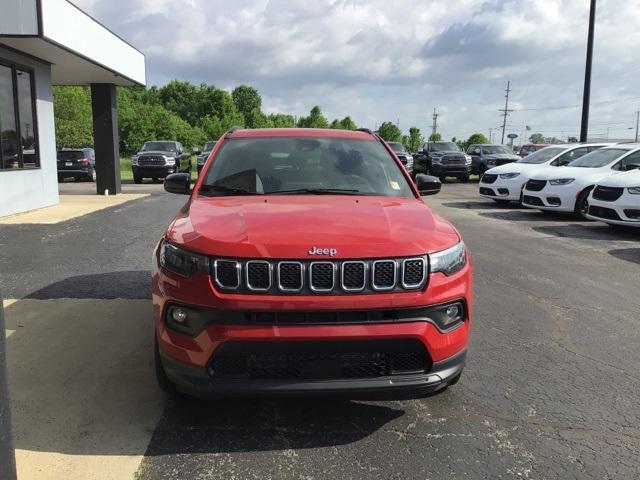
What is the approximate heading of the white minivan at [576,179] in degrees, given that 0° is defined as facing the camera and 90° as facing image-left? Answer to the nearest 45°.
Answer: approximately 45°

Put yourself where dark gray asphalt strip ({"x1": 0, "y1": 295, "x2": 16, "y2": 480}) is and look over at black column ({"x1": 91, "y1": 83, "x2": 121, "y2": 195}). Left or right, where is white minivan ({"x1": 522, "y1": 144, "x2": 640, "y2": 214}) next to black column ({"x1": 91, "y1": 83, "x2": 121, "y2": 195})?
right

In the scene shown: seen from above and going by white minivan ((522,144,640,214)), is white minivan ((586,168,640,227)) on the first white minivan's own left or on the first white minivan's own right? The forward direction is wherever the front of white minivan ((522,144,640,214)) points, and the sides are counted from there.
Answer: on the first white minivan's own left

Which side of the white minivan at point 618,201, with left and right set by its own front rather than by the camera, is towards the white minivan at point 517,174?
right

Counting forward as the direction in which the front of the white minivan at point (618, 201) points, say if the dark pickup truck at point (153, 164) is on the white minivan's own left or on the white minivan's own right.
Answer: on the white minivan's own right

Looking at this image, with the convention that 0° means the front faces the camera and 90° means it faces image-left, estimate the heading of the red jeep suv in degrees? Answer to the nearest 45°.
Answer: approximately 0°

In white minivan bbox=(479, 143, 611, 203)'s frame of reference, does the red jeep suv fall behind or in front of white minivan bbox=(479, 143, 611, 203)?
in front

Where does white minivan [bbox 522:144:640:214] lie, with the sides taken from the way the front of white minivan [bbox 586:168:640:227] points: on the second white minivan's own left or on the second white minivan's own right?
on the second white minivan's own right

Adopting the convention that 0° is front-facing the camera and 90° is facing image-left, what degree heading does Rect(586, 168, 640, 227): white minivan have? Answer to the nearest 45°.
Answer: approximately 45°

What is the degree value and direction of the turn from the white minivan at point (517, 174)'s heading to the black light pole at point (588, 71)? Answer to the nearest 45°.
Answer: approximately 135° to its right

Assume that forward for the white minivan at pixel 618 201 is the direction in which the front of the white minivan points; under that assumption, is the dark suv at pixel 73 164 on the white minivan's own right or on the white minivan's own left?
on the white minivan's own right
